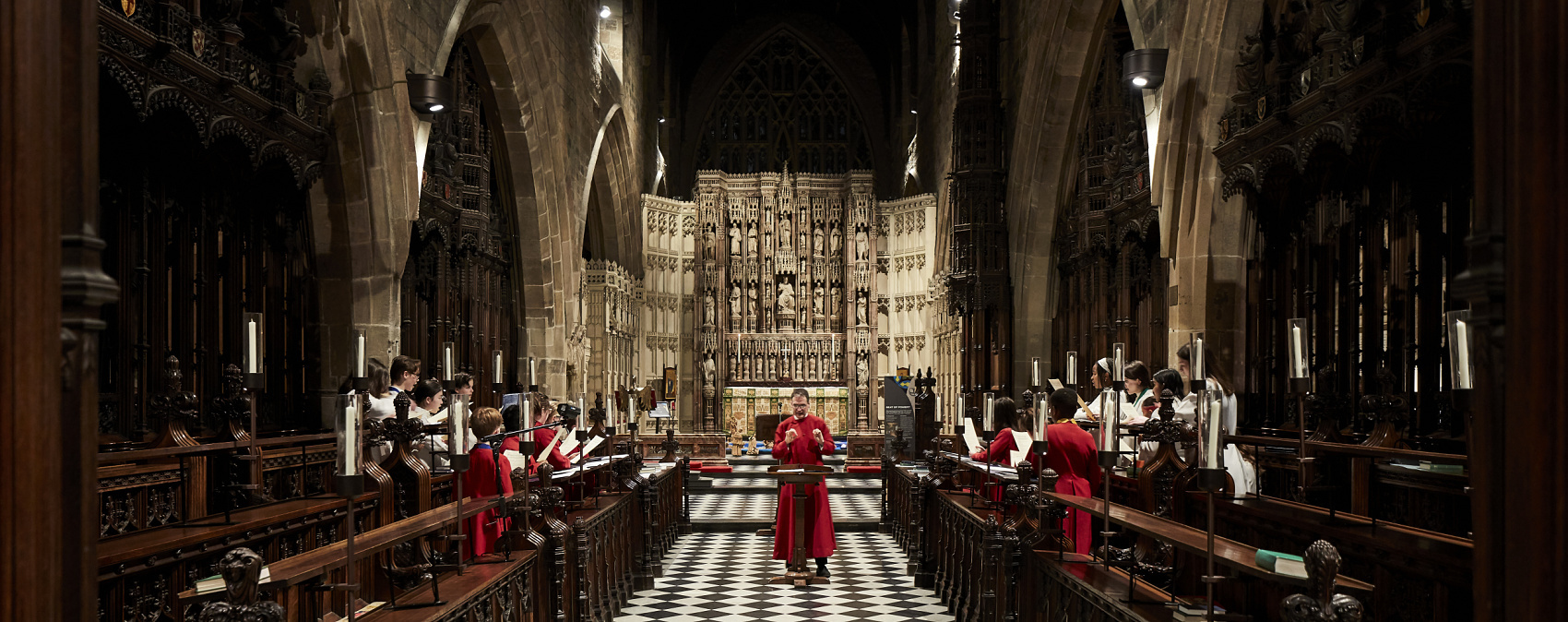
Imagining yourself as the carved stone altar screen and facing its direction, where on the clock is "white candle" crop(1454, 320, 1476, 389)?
The white candle is roughly at 12 o'clock from the carved stone altar screen.

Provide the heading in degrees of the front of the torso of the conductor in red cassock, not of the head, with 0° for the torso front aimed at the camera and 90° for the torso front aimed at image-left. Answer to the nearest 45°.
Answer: approximately 0°

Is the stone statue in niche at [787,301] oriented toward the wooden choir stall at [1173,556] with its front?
yes

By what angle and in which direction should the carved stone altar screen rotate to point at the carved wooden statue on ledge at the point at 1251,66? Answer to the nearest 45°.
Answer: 0° — it already faces it

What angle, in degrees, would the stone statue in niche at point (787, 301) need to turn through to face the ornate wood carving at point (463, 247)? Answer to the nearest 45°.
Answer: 0° — it already faces it

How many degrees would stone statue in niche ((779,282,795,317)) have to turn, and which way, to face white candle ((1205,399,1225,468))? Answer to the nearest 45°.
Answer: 0° — it already faces it

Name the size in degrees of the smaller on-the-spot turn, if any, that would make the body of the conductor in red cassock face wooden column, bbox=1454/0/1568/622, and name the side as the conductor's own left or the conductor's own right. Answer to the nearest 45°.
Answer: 0° — they already face it

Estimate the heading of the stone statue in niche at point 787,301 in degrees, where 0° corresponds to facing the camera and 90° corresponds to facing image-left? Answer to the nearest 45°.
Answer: approximately 0°

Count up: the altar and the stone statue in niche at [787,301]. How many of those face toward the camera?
2
